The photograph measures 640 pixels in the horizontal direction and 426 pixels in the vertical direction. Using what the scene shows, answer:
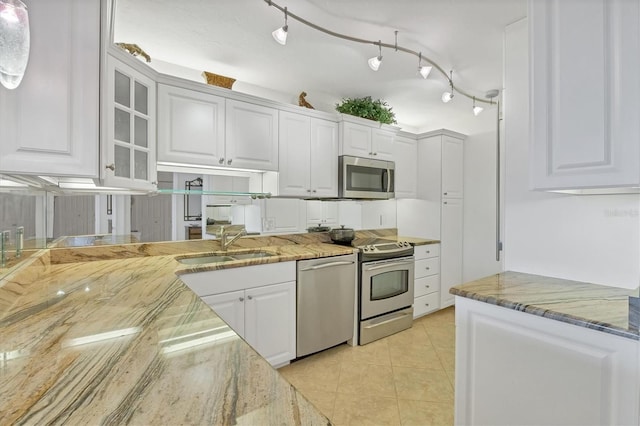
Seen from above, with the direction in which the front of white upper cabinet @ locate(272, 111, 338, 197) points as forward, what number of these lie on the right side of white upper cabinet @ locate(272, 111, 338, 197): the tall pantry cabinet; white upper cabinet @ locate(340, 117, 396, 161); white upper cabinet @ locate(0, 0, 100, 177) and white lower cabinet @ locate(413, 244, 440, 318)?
1

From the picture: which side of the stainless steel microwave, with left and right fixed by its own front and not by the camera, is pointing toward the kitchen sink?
right

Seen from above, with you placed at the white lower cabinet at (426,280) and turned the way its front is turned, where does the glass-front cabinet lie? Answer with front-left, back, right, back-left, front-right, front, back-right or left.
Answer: right

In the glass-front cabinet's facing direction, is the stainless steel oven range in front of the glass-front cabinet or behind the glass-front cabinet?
in front

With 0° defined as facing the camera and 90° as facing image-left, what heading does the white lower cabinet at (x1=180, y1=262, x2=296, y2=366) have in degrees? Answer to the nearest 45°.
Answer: approximately 315°

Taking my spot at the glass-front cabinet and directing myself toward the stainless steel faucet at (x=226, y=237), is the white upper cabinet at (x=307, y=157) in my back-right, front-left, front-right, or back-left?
front-right

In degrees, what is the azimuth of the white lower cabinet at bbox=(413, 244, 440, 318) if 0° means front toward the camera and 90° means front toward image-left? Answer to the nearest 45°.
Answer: approximately 315°

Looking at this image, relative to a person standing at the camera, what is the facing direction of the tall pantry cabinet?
facing the viewer and to the right of the viewer

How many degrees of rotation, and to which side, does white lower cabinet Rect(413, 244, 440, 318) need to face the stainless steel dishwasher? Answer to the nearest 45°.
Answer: approximately 90° to its right

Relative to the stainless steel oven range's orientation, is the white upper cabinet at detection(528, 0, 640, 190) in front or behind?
in front

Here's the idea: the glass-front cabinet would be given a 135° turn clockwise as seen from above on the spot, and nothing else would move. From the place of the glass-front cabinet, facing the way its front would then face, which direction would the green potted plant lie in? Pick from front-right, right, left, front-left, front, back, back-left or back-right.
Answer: back
